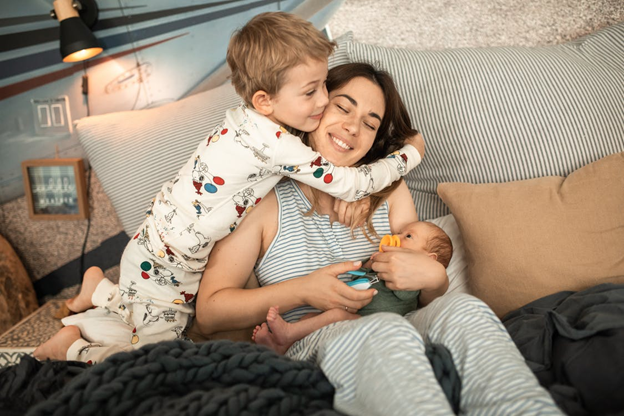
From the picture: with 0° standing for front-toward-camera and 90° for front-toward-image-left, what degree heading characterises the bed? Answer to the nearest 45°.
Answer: approximately 0°

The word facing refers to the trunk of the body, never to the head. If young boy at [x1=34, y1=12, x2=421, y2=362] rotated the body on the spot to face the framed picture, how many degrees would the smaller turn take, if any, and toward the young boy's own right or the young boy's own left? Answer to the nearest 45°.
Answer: approximately 135° to the young boy's own left

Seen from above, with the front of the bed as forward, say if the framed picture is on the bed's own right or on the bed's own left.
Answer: on the bed's own right

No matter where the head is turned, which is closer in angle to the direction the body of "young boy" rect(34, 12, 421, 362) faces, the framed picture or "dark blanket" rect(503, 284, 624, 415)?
the dark blanket

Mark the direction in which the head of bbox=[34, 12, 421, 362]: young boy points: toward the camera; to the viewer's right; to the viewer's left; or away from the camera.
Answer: to the viewer's right

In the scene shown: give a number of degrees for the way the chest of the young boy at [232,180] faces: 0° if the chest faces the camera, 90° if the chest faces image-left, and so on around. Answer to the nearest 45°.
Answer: approximately 270°

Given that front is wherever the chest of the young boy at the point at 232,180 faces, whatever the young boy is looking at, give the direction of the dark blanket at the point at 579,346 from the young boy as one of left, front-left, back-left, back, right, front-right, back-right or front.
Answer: front-right
